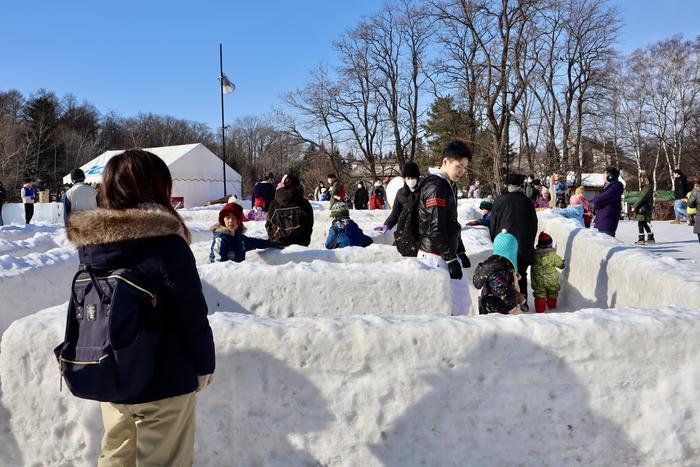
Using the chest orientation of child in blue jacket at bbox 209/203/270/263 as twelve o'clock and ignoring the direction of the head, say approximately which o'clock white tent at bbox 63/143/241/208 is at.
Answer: The white tent is roughly at 6 o'clock from the child in blue jacket.

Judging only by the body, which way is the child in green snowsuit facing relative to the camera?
away from the camera

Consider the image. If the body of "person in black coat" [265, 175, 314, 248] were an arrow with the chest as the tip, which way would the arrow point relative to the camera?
away from the camera

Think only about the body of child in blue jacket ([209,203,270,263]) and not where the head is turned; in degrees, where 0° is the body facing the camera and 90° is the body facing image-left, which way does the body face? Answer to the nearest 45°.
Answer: approximately 0°

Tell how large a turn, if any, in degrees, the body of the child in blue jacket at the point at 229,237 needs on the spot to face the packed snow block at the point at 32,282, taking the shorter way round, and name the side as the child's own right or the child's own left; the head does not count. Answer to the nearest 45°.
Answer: approximately 90° to the child's own right

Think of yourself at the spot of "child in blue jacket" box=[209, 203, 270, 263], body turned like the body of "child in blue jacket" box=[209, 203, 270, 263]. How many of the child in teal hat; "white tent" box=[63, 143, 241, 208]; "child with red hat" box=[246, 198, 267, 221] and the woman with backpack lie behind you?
2

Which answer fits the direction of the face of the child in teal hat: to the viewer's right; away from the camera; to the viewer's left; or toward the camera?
away from the camera
